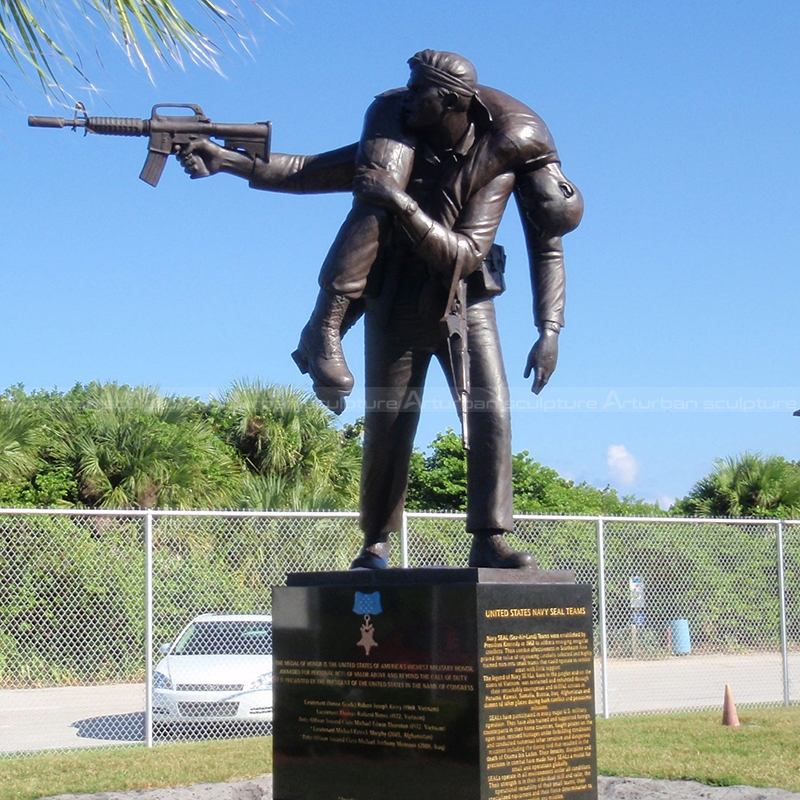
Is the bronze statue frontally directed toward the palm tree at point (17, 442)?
no

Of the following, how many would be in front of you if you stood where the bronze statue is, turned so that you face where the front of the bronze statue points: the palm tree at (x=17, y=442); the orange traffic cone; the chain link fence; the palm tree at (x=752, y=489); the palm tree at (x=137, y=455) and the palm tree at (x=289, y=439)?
0

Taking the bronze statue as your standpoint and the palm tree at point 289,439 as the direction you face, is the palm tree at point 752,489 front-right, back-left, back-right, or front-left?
front-right

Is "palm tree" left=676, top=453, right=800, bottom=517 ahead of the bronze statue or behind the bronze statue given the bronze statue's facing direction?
behind

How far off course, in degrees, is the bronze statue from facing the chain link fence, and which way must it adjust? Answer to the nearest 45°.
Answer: approximately 180°

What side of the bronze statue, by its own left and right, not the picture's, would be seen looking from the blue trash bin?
back

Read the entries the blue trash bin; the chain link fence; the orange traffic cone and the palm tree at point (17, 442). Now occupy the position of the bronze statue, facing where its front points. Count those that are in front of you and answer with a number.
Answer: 0

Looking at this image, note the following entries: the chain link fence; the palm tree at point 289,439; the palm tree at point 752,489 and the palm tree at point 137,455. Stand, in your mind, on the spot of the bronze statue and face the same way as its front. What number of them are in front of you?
0

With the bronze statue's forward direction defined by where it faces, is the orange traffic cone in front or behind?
behind

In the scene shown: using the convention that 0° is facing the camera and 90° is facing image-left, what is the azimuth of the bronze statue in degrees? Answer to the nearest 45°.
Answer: approximately 0°

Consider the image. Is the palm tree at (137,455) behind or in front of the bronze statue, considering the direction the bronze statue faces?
behind

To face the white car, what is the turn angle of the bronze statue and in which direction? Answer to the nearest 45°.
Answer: approximately 180°

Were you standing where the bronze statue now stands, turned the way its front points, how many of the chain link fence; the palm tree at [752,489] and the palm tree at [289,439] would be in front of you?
0

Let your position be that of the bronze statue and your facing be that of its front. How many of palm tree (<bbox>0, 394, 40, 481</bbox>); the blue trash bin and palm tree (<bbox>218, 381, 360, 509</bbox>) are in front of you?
0

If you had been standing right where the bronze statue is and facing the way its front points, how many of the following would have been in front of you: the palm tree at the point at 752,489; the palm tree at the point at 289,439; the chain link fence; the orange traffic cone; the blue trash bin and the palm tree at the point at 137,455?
0
